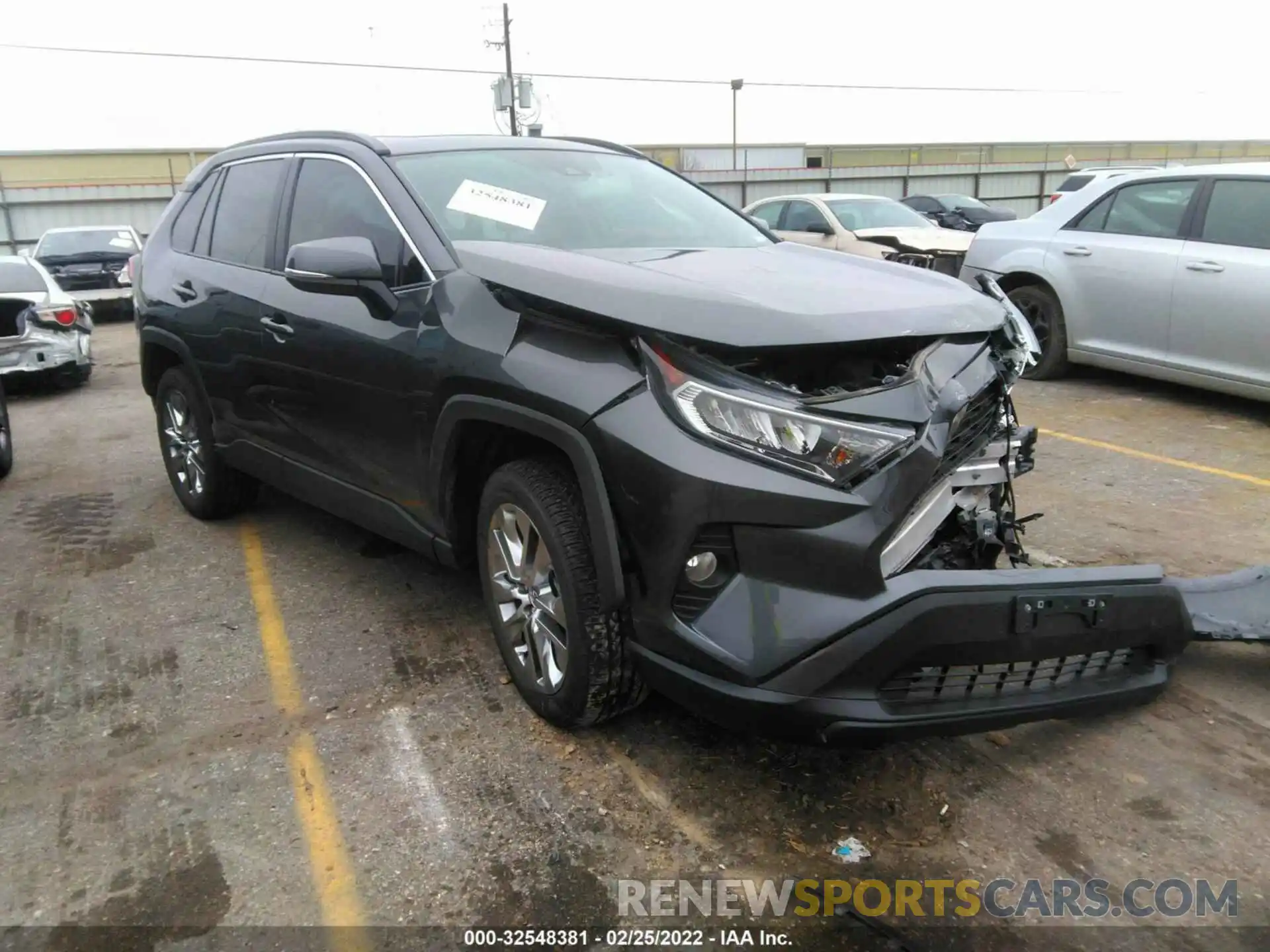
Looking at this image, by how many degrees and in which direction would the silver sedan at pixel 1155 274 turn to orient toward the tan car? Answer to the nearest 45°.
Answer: approximately 180°

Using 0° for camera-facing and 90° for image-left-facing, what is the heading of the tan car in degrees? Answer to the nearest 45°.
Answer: approximately 315°

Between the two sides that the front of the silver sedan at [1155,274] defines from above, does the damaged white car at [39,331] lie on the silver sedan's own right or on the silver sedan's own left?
on the silver sedan's own right

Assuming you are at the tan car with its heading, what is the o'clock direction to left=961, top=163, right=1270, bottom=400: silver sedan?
The silver sedan is roughly at 1 o'clock from the tan car.

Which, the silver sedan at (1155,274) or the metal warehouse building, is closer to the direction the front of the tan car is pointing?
the silver sedan

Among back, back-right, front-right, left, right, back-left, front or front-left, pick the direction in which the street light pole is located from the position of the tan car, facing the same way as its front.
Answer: back-left

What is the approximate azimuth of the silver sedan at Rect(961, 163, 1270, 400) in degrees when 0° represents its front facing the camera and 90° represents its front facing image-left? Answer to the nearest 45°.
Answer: approximately 315°
